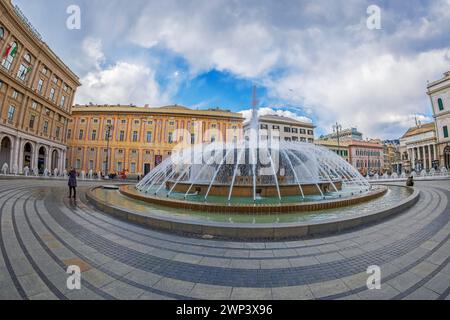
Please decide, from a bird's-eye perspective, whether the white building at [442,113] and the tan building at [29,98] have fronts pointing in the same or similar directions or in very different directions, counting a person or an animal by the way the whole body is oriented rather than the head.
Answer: very different directions

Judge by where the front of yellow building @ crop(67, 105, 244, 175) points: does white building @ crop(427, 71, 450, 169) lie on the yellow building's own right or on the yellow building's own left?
on the yellow building's own left

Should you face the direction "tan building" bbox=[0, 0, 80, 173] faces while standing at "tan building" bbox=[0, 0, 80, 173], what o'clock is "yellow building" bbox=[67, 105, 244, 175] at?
"yellow building" bbox=[67, 105, 244, 175] is roughly at 10 o'clock from "tan building" bbox=[0, 0, 80, 173].

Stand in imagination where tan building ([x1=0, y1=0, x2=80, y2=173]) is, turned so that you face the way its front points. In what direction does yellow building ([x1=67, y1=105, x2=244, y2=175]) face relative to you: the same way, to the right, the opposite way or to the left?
to the right

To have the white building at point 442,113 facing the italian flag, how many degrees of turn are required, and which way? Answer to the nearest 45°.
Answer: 0° — it already faces it

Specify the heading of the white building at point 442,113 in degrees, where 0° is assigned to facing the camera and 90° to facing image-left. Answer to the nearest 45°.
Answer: approximately 45°

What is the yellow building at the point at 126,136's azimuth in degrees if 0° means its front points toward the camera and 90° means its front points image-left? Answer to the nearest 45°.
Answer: approximately 0°
